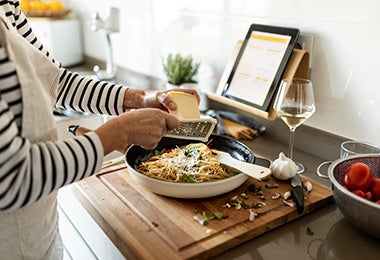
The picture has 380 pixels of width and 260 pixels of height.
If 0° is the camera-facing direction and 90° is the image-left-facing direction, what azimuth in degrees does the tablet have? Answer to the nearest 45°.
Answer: approximately 45°

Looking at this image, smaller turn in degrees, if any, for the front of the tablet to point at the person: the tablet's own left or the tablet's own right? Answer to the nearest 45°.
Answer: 0° — it already faces them

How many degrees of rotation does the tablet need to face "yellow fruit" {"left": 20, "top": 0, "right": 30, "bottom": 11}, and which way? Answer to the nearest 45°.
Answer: approximately 90° to its right

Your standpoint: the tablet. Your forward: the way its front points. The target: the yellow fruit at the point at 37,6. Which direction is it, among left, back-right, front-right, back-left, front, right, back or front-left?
right
